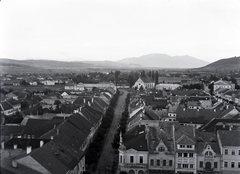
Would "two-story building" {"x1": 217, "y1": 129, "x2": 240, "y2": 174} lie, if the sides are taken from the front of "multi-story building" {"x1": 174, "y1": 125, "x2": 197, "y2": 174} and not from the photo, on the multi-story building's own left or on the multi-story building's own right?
on the multi-story building's own left

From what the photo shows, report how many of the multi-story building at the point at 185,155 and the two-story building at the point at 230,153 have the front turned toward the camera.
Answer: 2

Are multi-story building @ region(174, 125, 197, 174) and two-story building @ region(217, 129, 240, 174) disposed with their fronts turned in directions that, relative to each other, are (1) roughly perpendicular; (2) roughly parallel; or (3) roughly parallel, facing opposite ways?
roughly parallel

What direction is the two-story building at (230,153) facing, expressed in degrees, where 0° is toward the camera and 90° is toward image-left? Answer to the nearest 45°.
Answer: approximately 0°

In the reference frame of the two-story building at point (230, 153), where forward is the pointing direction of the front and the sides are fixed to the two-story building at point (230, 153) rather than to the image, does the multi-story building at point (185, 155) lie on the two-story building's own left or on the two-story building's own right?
on the two-story building's own right
